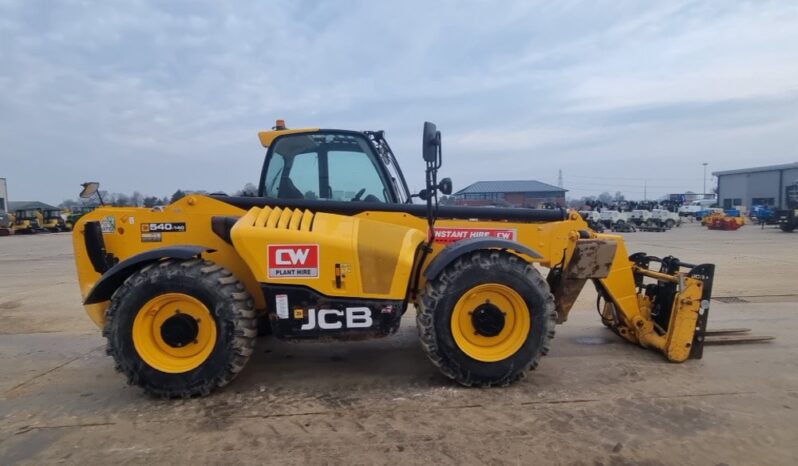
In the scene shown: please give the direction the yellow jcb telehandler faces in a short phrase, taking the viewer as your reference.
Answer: facing to the right of the viewer

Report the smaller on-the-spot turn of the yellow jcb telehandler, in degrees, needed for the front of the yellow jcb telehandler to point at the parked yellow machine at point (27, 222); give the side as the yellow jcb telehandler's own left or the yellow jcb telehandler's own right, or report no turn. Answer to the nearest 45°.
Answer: approximately 135° to the yellow jcb telehandler's own left

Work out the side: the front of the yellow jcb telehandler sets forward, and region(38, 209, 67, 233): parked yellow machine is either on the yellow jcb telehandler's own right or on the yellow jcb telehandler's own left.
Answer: on the yellow jcb telehandler's own left
